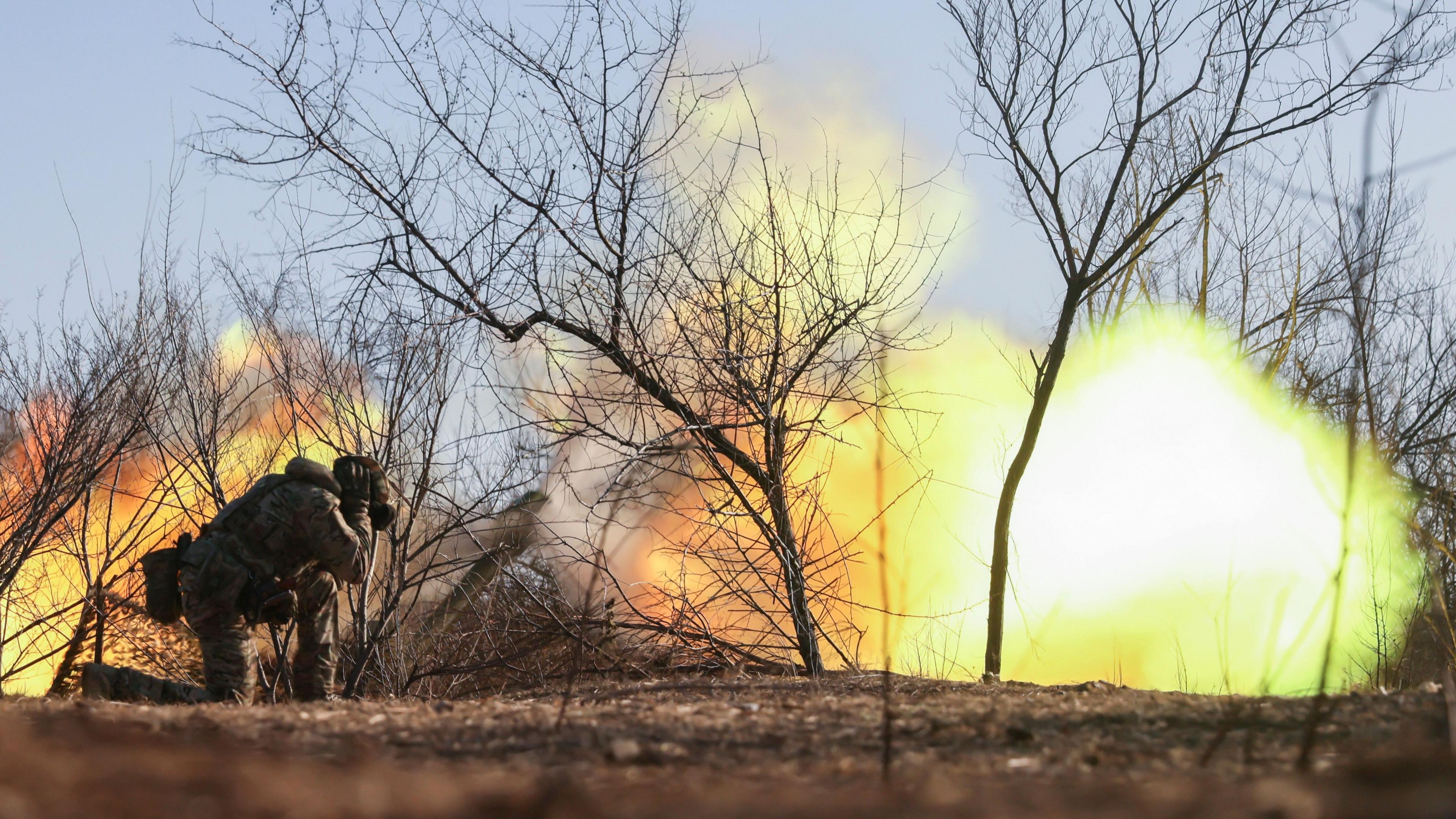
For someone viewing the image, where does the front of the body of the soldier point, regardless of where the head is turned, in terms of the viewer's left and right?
facing to the right of the viewer
